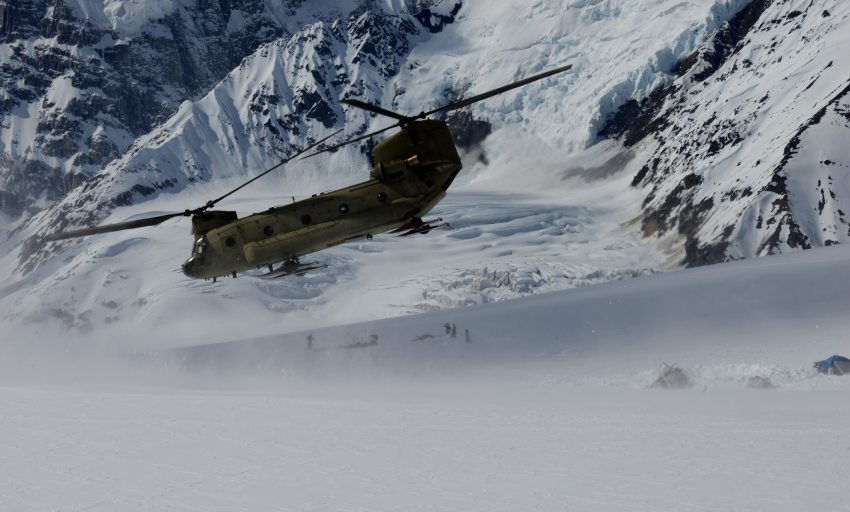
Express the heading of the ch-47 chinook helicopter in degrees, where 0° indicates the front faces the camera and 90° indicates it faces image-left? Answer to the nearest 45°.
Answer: approximately 90°

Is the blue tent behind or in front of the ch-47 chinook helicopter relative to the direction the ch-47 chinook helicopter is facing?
behind
